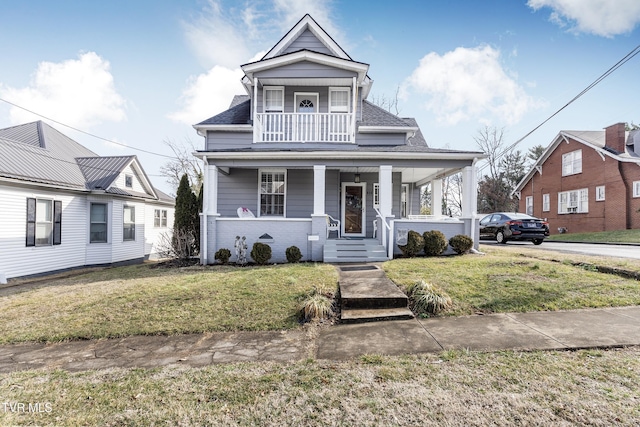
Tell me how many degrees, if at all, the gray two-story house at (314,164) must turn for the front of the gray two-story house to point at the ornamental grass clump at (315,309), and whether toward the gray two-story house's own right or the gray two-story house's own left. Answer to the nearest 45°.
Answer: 0° — it already faces it

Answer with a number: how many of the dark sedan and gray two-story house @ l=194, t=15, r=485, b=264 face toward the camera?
1

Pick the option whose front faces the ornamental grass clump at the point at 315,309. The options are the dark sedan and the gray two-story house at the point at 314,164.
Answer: the gray two-story house

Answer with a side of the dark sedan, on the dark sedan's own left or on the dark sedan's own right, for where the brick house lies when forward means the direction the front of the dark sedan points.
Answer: on the dark sedan's own right

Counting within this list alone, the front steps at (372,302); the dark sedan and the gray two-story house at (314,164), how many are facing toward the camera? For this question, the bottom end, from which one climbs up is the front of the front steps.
2

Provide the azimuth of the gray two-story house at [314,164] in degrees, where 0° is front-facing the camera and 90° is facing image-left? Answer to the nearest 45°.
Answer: approximately 0°

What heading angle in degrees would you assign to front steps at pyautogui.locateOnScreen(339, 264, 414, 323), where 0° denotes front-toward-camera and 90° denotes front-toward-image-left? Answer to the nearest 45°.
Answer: approximately 0°

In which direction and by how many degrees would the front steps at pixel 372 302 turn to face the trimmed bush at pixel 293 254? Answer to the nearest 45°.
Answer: approximately 135° to its right

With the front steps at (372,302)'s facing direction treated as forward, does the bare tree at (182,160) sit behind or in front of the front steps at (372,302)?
behind

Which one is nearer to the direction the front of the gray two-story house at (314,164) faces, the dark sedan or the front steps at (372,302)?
the front steps

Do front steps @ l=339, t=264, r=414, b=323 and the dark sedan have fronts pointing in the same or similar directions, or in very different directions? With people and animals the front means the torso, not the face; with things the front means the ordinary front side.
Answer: very different directions
